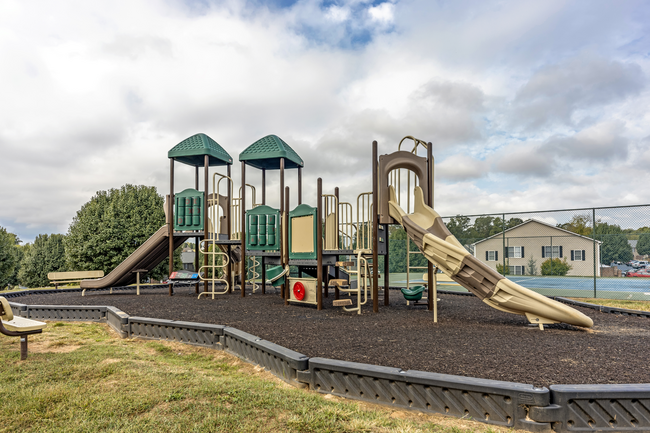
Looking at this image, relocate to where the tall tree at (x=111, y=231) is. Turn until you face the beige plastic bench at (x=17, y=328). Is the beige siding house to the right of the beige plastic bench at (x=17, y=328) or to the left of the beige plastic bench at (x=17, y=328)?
left

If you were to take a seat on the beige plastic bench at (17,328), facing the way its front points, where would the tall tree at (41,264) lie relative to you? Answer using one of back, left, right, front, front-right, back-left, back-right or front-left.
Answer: left

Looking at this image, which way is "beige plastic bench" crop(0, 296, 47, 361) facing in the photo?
to the viewer's right
